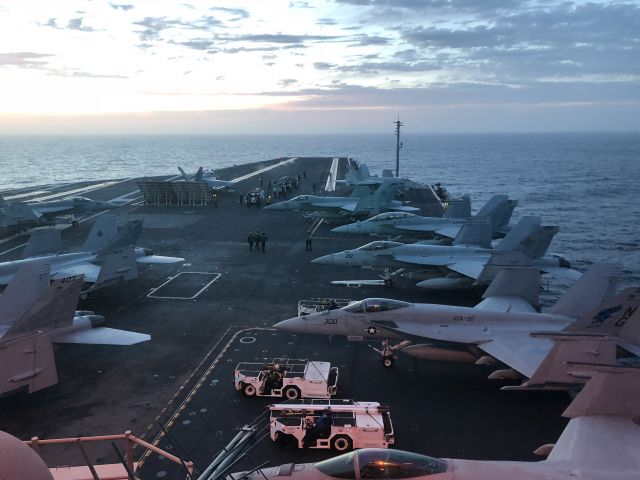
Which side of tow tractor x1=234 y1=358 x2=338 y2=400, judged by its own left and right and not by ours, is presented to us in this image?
left

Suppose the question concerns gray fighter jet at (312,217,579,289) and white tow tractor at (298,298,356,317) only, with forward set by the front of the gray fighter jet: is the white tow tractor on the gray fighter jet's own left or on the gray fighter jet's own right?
on the gray fighter jet's own left

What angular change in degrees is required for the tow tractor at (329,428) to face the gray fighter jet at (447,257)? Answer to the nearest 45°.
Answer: approximately 90° to its right

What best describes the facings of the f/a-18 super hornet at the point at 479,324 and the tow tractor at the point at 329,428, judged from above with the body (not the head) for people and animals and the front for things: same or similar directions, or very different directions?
same or similar directions

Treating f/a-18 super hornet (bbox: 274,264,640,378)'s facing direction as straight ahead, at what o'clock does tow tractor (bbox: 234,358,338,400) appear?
The tow tractor is roughly at 11 o'clock from the f/a-18 super hornet.

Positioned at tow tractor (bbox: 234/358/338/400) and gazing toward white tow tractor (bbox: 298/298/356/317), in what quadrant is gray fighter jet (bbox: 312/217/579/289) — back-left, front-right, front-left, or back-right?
front-right

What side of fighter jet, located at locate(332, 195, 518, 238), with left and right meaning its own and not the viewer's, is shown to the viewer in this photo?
left

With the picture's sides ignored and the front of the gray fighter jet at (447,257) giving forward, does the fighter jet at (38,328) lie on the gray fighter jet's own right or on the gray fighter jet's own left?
on the gray fighter jet's own left

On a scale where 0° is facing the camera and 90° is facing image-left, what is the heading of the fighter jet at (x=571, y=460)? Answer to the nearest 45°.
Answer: approximately 90°

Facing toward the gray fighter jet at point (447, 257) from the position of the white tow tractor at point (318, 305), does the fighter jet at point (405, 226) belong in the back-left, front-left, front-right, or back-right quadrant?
front-left

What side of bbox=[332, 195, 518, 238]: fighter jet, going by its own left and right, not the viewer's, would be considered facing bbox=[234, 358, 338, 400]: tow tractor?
left

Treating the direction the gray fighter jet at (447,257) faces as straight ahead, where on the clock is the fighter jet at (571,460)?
The fighter jet is roughly at 9 o'clock from the gray fighter jet.

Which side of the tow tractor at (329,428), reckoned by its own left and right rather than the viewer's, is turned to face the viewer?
left

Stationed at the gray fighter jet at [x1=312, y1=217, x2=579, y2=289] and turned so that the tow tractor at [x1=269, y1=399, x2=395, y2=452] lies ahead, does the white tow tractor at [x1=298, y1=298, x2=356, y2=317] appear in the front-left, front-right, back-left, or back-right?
front-right

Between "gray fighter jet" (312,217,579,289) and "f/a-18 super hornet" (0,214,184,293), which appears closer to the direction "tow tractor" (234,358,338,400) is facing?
the f/a-18 super hornet

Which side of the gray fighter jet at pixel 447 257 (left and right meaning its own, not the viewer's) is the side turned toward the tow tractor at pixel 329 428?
left
